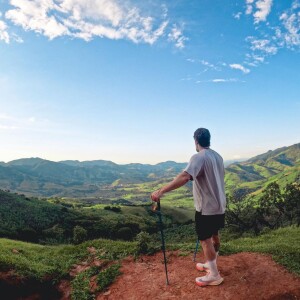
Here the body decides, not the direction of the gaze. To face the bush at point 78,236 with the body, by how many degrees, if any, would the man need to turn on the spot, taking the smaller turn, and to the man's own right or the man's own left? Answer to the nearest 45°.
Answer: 0° — they already face it

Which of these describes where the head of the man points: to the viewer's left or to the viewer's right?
to the viewer's left

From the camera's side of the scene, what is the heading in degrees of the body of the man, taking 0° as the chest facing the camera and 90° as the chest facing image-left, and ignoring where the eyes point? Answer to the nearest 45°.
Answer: approximately 135°

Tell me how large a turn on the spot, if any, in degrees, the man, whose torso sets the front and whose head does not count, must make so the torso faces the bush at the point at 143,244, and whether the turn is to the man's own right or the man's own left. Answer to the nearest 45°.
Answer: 0° — they already face it
